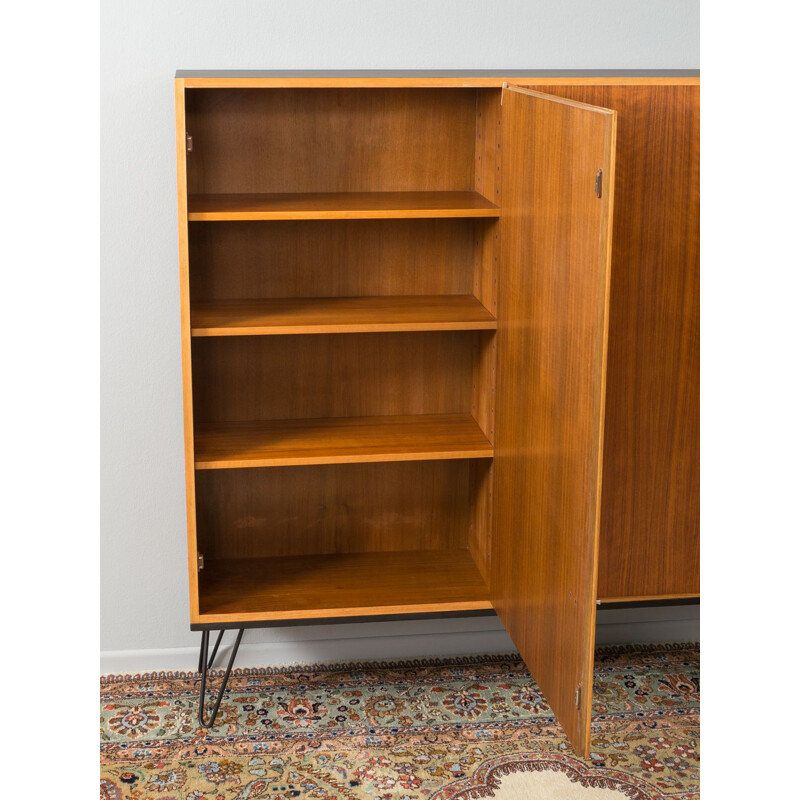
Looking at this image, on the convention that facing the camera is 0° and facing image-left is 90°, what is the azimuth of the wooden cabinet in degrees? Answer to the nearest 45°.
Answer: approximately 0°
